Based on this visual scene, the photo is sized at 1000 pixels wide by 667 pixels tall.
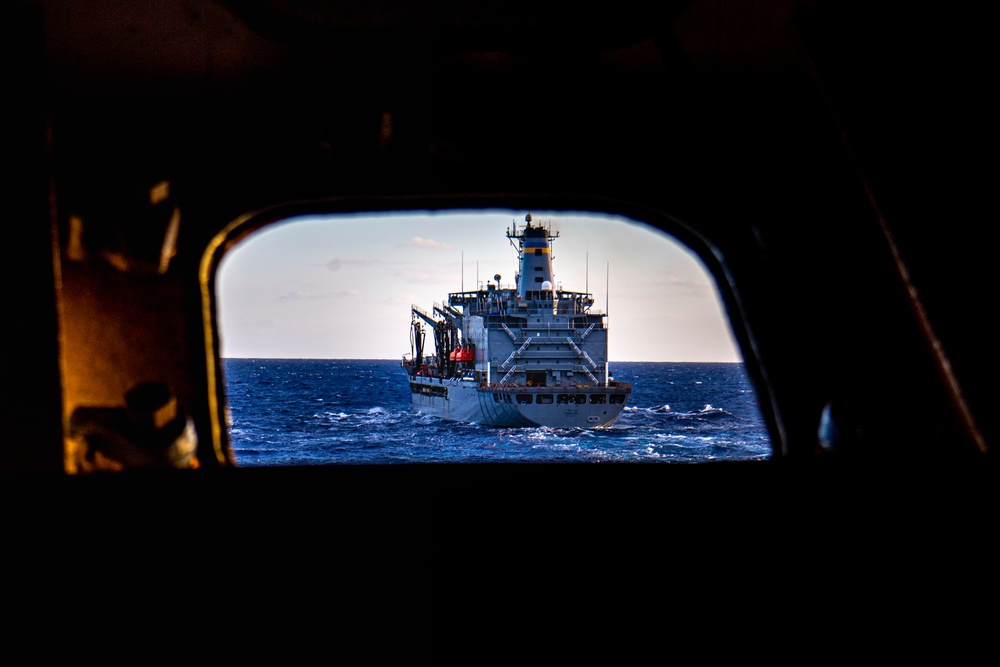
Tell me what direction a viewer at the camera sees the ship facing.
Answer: facing away from the viewer
